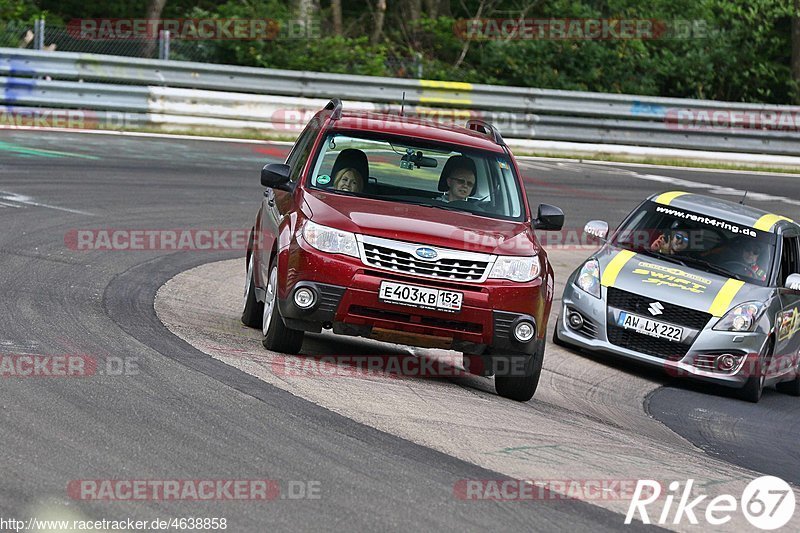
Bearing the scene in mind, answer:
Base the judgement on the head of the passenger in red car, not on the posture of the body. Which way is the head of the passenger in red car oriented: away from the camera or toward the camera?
toward the camera

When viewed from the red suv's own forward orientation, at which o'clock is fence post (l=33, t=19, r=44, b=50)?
The fence post is roughly at 5 o'clock from the red suv.

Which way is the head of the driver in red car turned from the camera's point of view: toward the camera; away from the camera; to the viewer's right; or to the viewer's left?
toward the camera

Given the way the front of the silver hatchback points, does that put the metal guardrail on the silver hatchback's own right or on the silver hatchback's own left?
on the silver hatchback's own right

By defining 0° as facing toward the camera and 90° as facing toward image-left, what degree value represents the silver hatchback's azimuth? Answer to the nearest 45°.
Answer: approximately 45°

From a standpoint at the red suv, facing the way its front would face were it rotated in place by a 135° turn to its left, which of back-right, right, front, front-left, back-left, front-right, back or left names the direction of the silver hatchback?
front

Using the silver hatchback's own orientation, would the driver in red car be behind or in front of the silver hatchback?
in front

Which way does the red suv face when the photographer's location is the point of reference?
facing the viewer

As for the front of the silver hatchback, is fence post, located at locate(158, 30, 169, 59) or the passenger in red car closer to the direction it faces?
the passenger in red car

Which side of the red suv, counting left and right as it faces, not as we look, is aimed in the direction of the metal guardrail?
back

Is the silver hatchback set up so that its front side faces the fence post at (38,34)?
no

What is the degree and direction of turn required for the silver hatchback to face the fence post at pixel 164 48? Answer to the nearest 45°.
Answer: approximately 90° to its right
